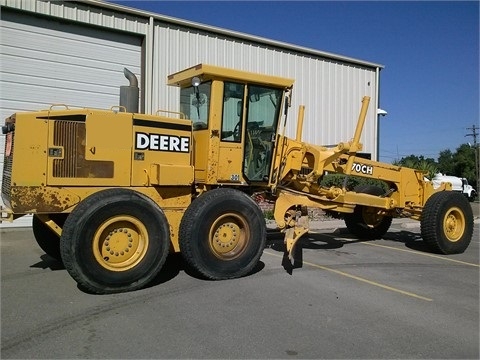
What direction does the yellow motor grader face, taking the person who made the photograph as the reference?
facing away from the viewer and to the right of the viewer

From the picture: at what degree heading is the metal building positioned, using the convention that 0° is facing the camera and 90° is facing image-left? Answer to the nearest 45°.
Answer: approximately 315°

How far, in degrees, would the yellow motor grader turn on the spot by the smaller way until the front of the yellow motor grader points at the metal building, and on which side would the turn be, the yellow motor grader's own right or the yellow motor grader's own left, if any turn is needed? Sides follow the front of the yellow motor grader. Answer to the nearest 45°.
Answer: approximately 90° to the yellow motor grader's own left

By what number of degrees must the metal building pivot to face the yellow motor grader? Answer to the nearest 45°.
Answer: approximately 45° to its right

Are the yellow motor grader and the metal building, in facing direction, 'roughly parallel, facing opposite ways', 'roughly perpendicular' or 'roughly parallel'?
roughly perpendicular
